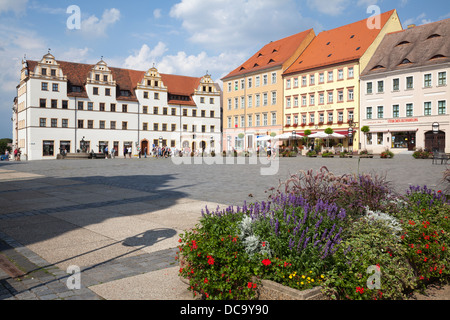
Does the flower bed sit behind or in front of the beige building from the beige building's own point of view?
in front

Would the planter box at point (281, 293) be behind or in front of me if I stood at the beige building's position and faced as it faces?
in front

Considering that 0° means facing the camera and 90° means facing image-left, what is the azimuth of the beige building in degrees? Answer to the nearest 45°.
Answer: approximately 45°
